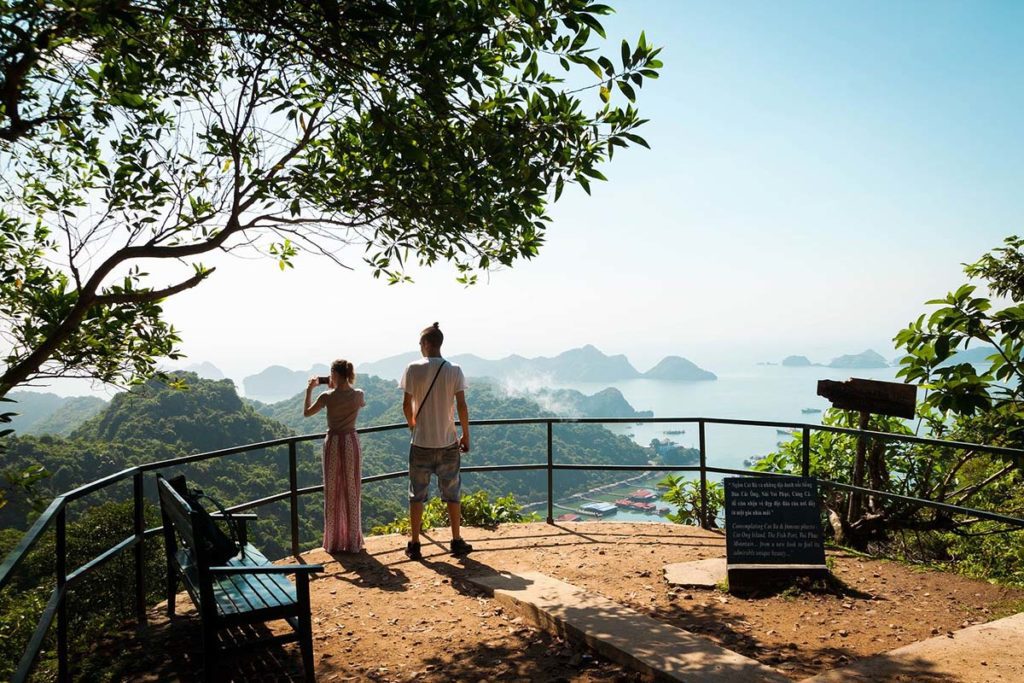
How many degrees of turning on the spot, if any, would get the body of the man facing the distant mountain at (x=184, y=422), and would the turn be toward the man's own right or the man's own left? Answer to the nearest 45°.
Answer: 0° — they already face it

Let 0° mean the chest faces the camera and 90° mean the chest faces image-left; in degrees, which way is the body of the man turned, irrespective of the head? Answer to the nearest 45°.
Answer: approximately 180°

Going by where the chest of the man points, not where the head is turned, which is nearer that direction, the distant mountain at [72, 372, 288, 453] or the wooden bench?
the distant mountain

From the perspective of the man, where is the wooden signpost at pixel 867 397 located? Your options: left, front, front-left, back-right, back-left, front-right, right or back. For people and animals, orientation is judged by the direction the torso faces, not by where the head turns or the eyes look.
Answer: right

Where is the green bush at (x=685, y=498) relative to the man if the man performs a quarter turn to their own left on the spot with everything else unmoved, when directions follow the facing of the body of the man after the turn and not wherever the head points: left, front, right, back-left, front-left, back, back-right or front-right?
back-right

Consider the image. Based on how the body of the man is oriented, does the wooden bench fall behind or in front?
behind

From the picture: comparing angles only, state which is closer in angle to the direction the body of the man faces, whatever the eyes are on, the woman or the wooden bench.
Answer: the woman

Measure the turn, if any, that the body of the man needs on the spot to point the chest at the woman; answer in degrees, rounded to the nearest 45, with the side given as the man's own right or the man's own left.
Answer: approximately 90° to the man's own left
